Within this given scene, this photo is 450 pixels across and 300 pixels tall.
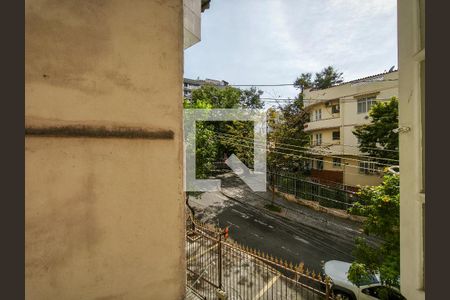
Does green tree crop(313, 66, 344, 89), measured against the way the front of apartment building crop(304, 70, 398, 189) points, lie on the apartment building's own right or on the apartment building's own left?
on the apartment building's own right

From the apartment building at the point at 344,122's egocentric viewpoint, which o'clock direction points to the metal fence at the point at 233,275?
The metal fence is roughly at 11 o'clock from the apartment building.

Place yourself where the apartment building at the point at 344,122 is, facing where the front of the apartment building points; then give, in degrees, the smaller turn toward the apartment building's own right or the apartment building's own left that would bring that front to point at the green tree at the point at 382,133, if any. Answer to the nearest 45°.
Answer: approximately 90° to the apartment building's own left

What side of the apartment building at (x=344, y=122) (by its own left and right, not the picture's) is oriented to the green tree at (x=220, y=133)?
front

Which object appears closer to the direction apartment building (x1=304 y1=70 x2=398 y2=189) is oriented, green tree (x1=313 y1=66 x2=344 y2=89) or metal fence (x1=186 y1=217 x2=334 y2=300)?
the metal fence

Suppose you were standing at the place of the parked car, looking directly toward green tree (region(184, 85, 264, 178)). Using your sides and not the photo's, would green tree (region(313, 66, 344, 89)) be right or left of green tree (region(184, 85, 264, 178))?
right

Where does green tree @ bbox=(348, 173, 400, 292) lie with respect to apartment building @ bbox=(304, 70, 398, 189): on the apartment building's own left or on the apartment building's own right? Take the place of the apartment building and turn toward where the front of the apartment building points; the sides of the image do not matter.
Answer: on the apartment building's own left

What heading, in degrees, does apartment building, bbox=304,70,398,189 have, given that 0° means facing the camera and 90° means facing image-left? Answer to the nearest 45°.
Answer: approximately 45°
